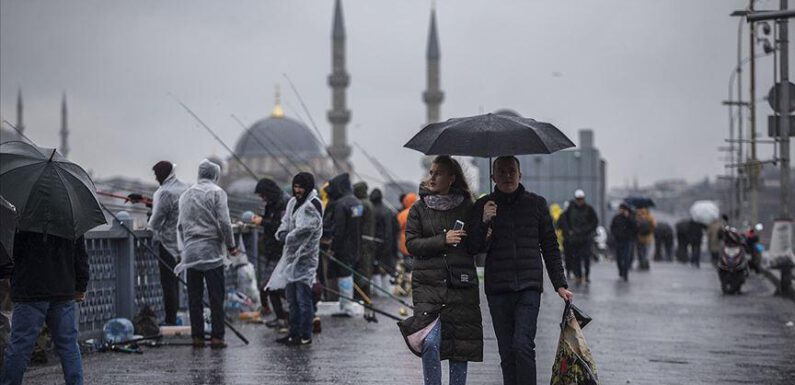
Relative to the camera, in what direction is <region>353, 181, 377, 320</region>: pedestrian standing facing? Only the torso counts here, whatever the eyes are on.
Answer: to the viewer's left

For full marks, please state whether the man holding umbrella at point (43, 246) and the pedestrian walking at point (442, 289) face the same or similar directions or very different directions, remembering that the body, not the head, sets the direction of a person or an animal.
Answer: very different directions

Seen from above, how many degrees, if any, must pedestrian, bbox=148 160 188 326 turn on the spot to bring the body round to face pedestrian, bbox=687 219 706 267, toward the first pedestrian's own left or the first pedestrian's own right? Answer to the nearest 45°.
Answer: approximately 135° to the first pedestrian's own right

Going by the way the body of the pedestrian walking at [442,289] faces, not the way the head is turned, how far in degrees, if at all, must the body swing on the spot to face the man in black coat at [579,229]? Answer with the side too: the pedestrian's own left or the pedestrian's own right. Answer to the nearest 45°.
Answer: approximately 180°

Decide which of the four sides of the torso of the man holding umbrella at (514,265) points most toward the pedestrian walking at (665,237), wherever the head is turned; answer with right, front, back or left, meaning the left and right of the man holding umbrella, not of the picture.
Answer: back

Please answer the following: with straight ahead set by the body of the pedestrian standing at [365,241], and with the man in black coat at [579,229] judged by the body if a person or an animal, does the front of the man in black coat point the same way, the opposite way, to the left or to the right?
to the left

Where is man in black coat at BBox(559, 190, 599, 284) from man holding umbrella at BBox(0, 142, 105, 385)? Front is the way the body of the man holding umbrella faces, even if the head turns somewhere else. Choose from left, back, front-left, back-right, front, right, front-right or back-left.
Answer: front-right

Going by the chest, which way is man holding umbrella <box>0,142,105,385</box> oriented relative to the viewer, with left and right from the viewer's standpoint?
facing away from the viewer

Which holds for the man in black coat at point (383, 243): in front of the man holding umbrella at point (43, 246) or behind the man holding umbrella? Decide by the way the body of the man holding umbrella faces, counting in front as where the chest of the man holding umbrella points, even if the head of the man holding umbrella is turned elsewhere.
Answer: in front

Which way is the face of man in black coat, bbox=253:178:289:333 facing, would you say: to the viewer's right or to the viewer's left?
to the viewer's left

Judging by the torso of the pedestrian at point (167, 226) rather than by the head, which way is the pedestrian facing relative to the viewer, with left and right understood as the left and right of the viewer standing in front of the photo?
facing to the left of the viewer

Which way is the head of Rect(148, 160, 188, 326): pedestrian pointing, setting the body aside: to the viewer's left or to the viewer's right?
to the viewer's left

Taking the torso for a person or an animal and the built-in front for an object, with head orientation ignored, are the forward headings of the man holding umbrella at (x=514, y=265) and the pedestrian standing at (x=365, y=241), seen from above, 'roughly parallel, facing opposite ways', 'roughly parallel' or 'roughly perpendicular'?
roughly perpendicular

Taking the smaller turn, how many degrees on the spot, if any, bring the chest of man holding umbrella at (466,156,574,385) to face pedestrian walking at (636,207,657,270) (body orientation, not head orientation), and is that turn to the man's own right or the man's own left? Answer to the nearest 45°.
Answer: approximately 180°

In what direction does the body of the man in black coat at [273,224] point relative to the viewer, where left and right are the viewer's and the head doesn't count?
facing to the left of the viewer
